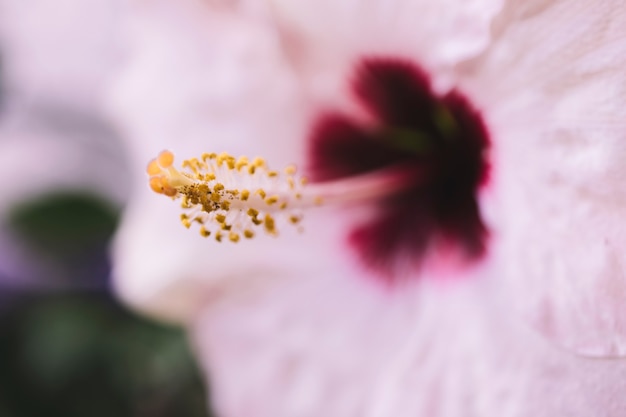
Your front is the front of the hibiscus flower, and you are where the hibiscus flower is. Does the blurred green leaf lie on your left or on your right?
on your right

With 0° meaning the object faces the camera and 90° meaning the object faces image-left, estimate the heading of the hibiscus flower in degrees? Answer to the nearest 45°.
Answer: approximately 45°
